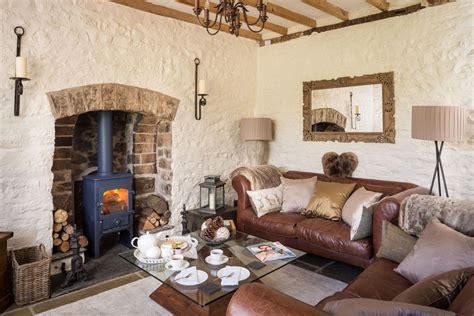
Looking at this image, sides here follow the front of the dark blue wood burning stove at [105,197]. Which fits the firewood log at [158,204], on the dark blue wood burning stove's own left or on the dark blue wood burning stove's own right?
on the dark blue wood burning stove's own left

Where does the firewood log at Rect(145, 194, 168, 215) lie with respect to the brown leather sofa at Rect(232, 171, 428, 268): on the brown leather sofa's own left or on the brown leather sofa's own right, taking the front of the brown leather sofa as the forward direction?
on the brown leather sofa's own right

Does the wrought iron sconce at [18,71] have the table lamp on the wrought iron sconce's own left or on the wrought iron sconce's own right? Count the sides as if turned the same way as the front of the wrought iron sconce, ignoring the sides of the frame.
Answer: on the wrought iron sconce's own left

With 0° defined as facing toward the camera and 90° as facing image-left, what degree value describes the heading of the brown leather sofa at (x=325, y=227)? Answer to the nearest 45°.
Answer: approximately 45°

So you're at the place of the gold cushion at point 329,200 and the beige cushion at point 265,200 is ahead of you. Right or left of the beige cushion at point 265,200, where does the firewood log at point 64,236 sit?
left

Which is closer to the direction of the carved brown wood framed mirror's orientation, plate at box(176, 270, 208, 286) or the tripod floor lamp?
the plate

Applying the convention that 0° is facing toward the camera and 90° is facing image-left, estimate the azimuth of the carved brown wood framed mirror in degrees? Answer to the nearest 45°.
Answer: approximately 45°

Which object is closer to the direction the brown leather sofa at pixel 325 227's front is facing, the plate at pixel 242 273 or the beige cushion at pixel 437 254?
the plate

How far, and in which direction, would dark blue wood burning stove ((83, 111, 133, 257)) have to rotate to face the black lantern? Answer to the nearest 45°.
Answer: approximately 45° to its left
